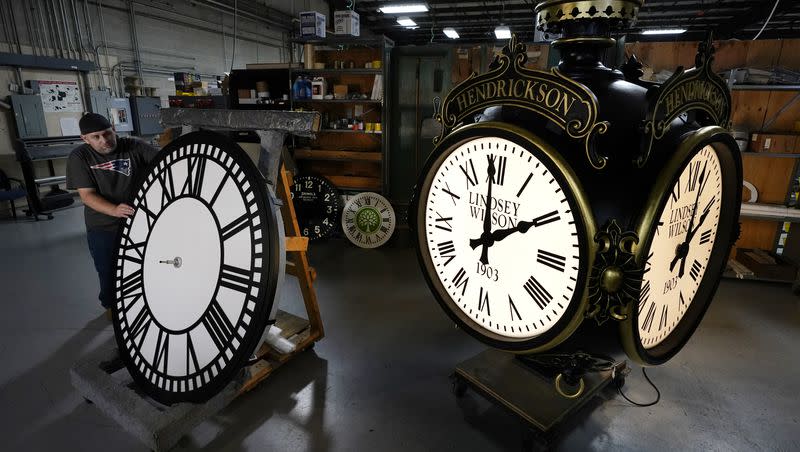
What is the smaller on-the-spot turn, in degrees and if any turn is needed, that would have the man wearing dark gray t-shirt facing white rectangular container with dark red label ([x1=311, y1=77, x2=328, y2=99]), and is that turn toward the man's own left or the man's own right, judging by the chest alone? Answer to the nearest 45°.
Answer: approximately 90° to the man's own left

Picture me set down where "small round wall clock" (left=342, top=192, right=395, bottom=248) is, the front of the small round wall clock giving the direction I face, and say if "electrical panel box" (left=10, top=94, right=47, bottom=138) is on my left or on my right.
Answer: on my right

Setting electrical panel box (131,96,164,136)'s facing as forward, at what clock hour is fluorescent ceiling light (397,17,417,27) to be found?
The fluorescent ceiling light is roughly at 10 o'clock from the electrical panel box.

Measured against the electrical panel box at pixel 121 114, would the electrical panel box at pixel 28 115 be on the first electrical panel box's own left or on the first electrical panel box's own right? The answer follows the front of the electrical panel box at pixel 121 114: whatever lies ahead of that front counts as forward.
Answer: on the first electrical panel box's own right

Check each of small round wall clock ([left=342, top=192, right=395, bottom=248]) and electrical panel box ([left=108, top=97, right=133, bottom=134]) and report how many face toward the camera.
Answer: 2

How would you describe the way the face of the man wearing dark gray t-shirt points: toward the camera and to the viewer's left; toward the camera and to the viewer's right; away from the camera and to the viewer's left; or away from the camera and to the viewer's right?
toward the camera and to the viewer's right

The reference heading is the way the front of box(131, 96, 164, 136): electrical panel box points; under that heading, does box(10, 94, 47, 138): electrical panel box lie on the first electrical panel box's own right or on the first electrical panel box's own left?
on the first electrical panel box's own right
